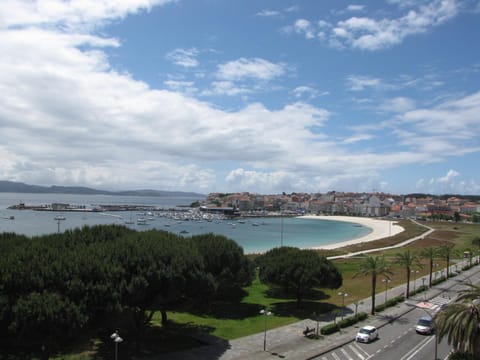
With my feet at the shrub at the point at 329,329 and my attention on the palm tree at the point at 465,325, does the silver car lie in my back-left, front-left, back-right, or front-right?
front-left

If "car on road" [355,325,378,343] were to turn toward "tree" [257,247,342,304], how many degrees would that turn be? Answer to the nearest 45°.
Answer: approximately 90° to its right

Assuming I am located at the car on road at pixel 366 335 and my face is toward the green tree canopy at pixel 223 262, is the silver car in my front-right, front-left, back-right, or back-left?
back-right

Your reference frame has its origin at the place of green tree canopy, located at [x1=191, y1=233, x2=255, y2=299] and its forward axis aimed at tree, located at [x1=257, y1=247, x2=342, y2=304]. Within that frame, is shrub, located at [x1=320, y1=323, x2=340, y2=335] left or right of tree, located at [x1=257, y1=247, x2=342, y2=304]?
right

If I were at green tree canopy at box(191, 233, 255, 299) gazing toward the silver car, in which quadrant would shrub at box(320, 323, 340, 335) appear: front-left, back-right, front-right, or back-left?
front-right

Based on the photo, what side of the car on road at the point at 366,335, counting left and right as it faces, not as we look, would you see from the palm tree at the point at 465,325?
left

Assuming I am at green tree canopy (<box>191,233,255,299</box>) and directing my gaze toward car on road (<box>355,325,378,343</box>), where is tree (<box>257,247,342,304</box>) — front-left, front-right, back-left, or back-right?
front-left

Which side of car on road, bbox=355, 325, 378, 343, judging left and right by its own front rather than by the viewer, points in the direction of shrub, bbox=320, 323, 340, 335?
right

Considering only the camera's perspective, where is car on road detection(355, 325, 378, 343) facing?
facing the viewer and to the left of the viewer

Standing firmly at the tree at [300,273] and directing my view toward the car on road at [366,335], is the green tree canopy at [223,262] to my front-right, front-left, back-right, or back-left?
back-right

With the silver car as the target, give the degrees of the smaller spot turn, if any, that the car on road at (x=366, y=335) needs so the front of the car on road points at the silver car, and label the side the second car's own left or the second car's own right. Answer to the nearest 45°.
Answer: approximately 180°

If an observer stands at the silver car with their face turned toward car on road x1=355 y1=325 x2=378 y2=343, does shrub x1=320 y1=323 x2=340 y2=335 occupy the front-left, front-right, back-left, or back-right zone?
front-right
